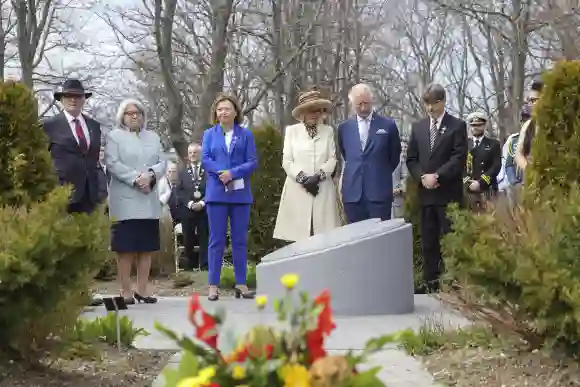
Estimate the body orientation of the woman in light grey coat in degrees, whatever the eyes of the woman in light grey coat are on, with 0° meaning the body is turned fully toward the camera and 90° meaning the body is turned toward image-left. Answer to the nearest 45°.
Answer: approximately 315°

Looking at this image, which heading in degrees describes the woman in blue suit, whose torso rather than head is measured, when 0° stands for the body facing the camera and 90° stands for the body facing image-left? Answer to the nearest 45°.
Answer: approximately 0°

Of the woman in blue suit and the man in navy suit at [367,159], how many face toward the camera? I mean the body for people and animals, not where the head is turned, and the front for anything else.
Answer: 2

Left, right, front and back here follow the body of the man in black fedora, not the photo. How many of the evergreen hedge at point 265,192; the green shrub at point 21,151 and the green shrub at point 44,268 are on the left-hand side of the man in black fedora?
1

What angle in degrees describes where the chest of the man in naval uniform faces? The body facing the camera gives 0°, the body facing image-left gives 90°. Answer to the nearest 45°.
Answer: approximately 45°

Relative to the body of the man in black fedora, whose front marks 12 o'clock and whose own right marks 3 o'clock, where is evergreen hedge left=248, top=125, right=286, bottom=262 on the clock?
The evergreen hedge is roughly at 9 o'clock from the man in black fedora.

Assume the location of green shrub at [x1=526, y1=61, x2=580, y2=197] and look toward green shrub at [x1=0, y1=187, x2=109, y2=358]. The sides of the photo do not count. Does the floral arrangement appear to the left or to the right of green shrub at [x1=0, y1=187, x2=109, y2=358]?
left

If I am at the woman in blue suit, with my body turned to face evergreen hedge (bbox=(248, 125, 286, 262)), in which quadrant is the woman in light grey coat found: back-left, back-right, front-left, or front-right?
back-left

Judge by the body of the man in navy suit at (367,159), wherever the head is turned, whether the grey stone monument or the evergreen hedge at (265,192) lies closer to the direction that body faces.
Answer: the grey stone monument

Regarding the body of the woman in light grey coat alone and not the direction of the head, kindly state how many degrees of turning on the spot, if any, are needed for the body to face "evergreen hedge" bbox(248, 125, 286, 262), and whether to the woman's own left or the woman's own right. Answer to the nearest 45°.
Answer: approximately 90° to the woman's own left
